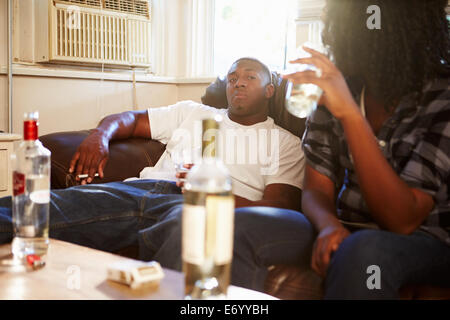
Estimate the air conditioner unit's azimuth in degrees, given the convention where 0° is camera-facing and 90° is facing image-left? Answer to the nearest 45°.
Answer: approximately 315°

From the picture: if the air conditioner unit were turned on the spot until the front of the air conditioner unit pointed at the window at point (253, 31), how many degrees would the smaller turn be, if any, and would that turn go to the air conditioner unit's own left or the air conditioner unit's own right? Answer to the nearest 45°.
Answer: approximately 45° to the air conditioner unit's own left

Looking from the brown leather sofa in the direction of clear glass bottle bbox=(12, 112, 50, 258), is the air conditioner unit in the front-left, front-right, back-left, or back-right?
back-right

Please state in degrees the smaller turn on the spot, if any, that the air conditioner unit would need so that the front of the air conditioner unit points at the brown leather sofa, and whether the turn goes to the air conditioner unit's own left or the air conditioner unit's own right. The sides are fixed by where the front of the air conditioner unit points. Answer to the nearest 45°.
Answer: approximately 45° to the air conditioner unit's own right

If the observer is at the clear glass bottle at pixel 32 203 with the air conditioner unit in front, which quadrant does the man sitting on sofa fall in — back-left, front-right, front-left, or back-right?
front-right

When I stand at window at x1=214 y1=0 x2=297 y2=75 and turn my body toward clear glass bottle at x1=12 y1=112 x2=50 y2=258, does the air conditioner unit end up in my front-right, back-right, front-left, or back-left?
front-right

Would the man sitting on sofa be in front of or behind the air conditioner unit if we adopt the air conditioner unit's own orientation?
in front

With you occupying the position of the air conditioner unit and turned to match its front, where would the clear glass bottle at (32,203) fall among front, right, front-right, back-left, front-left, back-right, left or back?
front-right
